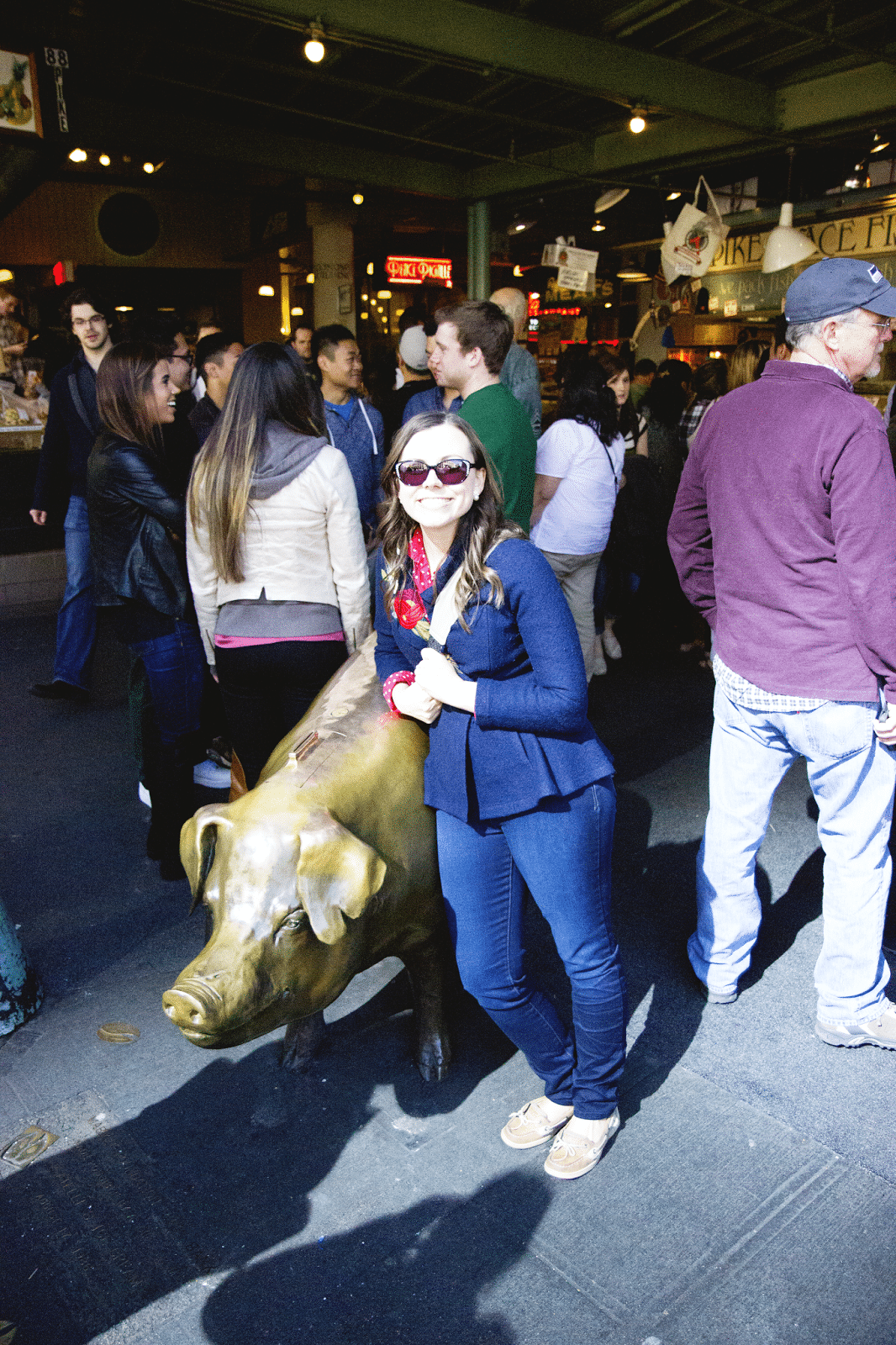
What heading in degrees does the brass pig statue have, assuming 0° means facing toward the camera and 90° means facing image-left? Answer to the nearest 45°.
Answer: approximately 45°

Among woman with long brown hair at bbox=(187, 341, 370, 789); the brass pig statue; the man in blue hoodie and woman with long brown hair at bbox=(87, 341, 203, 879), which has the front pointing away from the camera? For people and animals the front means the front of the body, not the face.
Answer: woman with long brown hair at bbox=(187, 341, 370, 789)

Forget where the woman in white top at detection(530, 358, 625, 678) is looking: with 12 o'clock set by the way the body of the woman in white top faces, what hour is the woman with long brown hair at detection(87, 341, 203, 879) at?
The woman with long brown hair is roughly at 9 o'clock from the woman in white top.

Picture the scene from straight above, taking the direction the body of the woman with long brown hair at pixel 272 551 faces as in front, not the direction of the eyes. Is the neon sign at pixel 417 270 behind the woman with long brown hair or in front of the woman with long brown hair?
in front

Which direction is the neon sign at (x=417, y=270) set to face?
toward the camera

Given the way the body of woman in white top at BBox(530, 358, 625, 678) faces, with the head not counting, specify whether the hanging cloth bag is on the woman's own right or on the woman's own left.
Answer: on the woman's own right

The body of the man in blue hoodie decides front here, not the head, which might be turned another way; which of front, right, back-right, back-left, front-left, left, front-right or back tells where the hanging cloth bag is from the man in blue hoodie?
left

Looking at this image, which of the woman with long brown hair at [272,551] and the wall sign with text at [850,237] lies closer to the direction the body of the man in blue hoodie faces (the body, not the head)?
the woman with long brown hair

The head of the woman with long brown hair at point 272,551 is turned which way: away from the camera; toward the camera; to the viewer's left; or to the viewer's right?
away from the camera

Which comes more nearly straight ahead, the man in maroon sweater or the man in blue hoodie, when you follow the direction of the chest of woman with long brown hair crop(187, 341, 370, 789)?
the man in blue hoodie

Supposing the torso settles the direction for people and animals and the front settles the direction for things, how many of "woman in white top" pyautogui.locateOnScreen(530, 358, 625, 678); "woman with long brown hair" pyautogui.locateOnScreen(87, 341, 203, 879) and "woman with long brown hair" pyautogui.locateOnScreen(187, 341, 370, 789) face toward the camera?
0

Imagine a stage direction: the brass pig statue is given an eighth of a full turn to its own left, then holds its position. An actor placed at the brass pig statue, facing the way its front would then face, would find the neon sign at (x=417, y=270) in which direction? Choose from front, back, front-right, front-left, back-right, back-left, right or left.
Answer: back

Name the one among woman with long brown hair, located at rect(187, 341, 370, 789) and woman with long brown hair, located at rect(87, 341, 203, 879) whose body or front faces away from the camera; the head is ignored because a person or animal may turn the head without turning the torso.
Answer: woman with long brown hair, located at rect(187, 341, 370, 789)

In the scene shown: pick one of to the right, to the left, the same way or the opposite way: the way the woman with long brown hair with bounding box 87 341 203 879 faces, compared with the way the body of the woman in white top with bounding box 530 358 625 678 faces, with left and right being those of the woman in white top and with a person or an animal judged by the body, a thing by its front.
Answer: to the right
